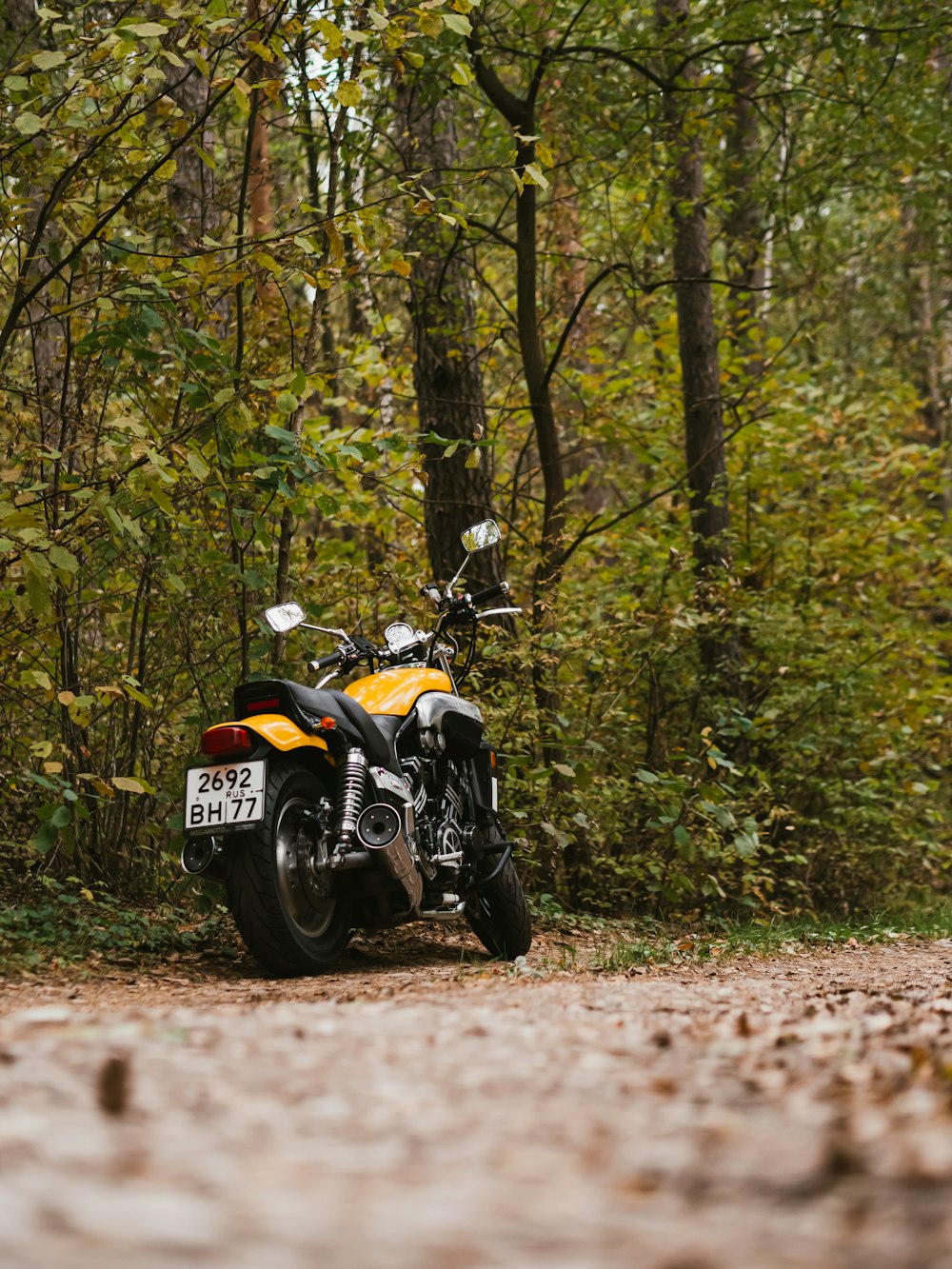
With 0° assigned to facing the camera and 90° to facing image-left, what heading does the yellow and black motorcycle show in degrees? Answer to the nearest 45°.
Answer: approximately 225°
